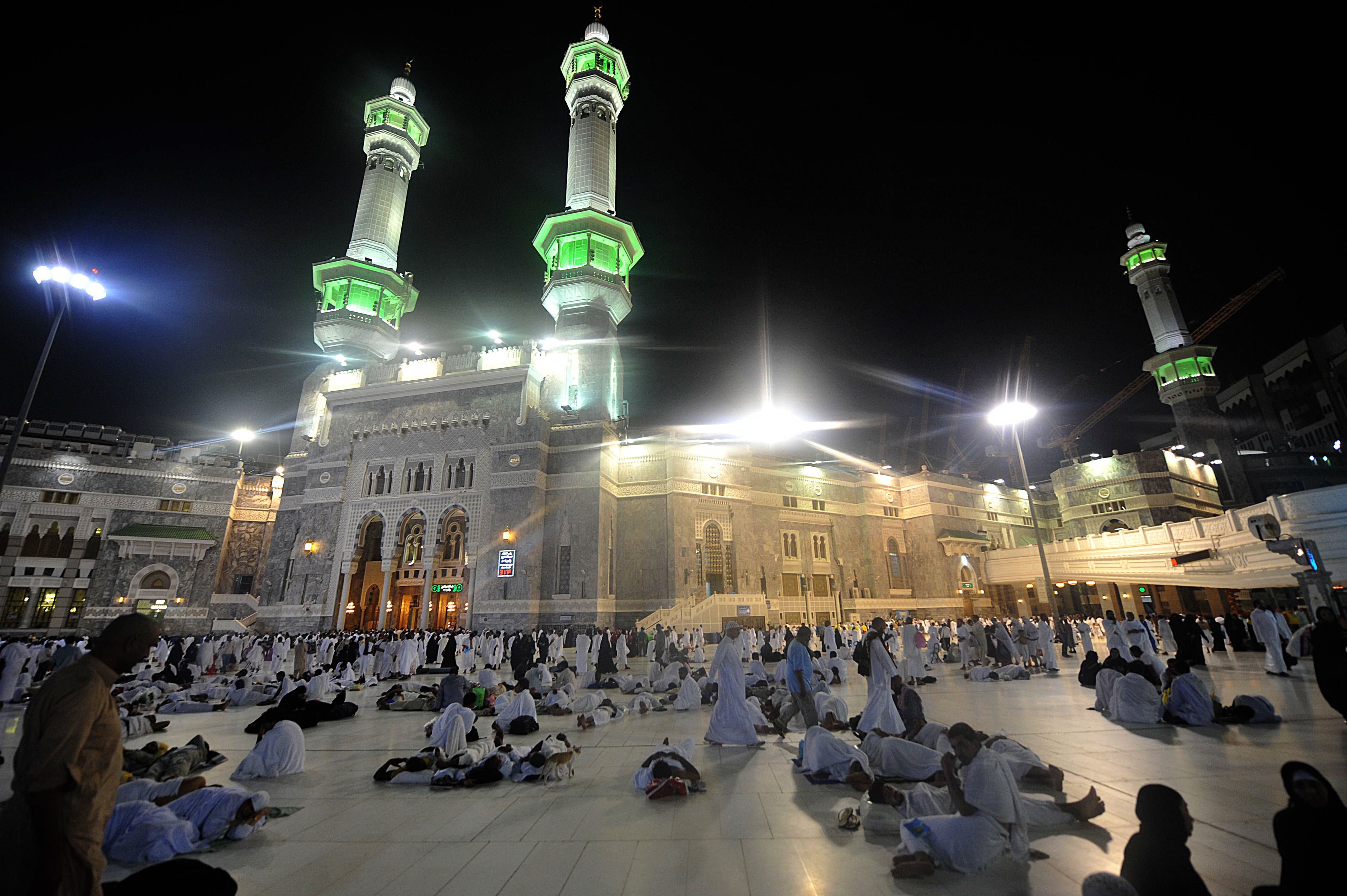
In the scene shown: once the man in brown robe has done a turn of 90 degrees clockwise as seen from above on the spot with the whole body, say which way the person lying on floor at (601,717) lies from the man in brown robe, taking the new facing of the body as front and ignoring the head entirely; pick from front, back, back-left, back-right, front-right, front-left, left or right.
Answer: back-left

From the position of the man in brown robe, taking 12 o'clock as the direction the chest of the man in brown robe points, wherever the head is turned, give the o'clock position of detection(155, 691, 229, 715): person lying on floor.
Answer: The person lying on floor is roughly at 9 o'clock from the man in brown robe.

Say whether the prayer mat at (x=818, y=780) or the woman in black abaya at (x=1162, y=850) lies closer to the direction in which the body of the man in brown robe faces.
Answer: the prayer mat

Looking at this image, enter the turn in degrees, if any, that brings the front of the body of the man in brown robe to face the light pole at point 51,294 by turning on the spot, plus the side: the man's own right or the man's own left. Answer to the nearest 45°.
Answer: approximately 90° to the man's own left

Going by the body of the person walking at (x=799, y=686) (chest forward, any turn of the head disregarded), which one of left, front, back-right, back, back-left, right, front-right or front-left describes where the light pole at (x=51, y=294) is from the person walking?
back

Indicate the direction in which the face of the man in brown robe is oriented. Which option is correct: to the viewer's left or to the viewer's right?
to the viewer's right

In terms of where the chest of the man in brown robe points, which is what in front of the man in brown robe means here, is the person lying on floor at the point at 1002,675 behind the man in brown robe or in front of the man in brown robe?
in front

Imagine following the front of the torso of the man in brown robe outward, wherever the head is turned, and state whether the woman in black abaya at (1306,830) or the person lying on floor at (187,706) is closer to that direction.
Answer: the woman in black abaya

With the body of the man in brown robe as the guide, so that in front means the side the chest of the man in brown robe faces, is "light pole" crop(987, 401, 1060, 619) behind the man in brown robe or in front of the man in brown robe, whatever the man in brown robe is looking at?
in front

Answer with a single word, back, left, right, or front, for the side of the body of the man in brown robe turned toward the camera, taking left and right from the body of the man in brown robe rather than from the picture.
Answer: right

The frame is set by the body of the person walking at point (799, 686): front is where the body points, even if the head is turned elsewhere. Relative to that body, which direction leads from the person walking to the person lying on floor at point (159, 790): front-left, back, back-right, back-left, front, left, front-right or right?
back-right
